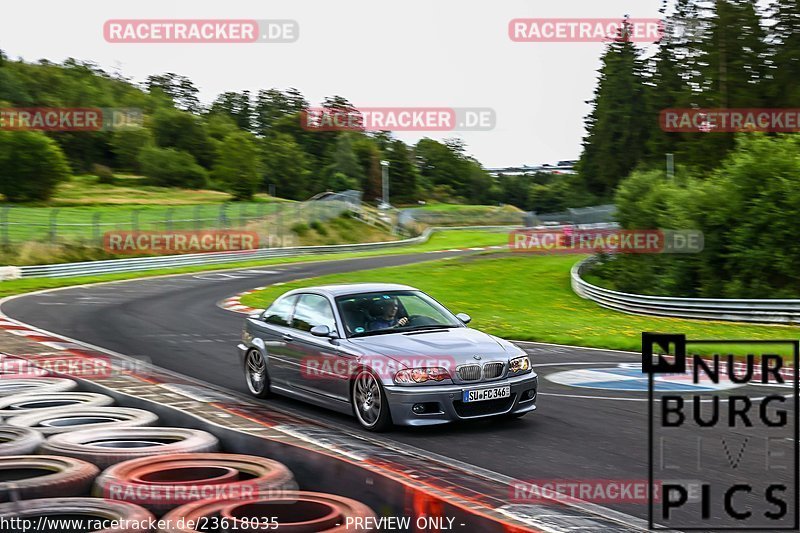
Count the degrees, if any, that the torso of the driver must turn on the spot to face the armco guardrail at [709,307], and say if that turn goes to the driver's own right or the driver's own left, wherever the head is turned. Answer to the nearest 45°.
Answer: approximately 90° to the driver's own left

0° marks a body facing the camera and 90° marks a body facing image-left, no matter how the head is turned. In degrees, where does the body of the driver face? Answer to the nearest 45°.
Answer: approximately 315°

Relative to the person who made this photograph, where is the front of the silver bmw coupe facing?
facing the viewer and to the right of the viewer

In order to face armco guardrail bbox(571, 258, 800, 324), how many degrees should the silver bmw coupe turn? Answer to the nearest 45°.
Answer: approximately 90° to its left

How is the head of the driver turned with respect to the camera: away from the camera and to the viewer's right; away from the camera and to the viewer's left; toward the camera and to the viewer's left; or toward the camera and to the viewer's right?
toward the camera and to the viewer's right
